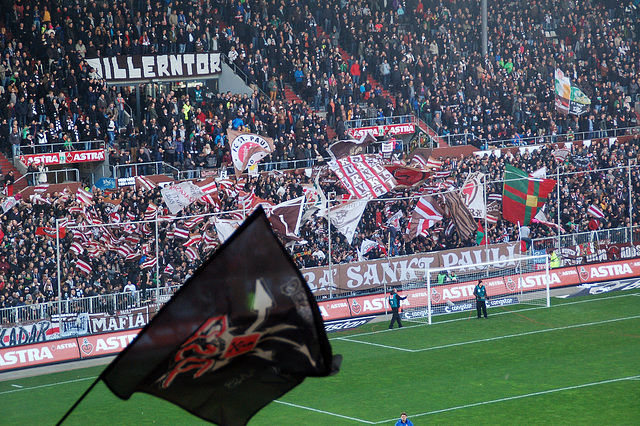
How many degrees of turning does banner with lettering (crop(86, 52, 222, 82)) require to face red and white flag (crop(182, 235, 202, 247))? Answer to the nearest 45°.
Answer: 0° — it already faces it

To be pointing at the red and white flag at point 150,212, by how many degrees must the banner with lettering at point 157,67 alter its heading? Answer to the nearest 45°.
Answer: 0° — it already faces it

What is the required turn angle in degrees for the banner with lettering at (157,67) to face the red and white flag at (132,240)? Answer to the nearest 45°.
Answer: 0° — it already faces it

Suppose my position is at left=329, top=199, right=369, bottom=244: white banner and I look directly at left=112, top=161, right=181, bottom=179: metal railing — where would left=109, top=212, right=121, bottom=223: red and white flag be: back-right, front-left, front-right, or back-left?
front-left

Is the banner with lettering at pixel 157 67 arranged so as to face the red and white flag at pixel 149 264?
yes

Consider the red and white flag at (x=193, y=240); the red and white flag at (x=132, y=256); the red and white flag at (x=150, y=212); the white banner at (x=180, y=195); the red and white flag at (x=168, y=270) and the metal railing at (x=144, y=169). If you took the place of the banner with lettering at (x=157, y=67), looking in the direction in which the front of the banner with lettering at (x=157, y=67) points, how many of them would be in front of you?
6

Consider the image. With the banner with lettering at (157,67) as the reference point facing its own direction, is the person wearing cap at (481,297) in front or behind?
in front

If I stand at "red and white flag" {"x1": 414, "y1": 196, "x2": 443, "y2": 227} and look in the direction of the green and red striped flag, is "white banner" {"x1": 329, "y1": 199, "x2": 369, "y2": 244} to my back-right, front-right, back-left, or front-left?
back-right

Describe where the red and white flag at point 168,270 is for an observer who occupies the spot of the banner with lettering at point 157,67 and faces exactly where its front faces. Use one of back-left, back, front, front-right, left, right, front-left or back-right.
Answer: front

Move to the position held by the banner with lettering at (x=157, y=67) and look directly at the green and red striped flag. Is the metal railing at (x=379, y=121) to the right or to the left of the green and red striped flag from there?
left

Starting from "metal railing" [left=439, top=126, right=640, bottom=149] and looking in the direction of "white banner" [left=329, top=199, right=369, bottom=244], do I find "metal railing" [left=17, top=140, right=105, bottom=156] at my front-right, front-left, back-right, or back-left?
front-right

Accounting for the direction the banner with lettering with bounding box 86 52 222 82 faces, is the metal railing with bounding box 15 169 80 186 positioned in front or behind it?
in front

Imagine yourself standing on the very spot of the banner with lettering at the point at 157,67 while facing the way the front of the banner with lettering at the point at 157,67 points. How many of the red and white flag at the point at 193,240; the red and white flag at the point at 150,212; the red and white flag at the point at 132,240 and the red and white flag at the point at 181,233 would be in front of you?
4

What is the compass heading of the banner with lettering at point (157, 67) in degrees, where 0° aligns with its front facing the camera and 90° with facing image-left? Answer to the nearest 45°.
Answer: approximately 0°

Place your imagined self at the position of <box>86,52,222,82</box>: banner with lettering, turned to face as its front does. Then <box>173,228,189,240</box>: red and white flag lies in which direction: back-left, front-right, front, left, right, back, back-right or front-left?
front

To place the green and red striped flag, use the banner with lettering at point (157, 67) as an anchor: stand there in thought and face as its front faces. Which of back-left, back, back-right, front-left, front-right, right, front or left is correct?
front-left

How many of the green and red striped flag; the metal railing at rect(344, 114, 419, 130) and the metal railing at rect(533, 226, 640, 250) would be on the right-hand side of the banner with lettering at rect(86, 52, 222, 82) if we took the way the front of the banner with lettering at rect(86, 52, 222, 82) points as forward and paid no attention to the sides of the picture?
0

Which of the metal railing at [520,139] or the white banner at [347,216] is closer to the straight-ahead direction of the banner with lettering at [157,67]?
the white banner

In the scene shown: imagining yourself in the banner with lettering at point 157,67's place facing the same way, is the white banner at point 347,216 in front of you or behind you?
in front

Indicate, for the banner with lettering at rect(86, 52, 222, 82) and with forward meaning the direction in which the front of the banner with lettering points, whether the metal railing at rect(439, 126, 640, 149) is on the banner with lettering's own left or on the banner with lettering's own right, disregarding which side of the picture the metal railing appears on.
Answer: on the banner with lettering's own left

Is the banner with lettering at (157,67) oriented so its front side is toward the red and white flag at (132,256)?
yes
